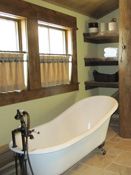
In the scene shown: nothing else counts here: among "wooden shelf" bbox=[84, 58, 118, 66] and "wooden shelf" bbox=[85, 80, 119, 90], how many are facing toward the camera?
2

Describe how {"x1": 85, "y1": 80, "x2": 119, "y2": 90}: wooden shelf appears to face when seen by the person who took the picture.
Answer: facing the viewer

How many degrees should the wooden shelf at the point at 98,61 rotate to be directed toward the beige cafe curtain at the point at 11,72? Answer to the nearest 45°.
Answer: approximately 45° to its right

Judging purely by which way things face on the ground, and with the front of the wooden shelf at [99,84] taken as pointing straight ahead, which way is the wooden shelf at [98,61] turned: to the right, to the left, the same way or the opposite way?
the same way

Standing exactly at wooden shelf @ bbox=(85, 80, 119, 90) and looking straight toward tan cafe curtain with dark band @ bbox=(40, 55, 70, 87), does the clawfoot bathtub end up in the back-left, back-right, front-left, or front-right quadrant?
front-left

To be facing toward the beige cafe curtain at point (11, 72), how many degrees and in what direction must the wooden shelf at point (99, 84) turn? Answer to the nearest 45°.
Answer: approximately 45° to its right

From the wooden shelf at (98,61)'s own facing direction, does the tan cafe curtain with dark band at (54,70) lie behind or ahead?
ahead

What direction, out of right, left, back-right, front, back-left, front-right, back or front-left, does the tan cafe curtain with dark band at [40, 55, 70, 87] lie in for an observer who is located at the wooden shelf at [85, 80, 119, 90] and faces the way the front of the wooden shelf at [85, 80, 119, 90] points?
front-right

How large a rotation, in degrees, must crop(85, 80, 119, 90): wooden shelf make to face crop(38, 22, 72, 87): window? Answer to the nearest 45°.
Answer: approximately 45° to its right

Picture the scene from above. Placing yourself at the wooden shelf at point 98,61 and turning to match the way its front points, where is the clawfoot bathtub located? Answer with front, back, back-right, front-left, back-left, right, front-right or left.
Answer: front

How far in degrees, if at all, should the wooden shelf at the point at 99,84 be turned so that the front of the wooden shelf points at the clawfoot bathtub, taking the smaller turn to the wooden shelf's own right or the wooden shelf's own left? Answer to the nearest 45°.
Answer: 0° — it already faces it

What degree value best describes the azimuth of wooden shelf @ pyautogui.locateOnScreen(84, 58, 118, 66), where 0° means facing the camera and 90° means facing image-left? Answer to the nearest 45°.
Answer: approximately 0°
